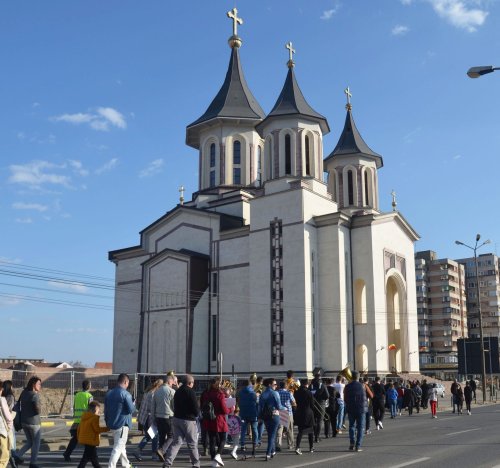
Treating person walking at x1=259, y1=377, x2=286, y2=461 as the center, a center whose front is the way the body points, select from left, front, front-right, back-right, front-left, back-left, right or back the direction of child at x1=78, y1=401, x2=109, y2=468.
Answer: back

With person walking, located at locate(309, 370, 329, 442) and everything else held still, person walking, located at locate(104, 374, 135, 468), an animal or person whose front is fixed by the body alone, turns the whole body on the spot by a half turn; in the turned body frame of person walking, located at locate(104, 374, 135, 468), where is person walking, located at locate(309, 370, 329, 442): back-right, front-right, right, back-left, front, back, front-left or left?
back

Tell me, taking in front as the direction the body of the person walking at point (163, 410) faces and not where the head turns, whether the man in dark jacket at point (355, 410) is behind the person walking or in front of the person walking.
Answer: in front

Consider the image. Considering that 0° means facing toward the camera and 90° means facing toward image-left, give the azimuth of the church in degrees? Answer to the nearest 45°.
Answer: approximately 315°

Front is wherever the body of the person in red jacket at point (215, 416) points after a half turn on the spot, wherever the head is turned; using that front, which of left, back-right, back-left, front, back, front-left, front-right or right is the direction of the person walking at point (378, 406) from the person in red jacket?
back

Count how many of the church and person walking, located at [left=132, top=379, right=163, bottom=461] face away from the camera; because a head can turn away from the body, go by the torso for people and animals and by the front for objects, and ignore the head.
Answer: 0

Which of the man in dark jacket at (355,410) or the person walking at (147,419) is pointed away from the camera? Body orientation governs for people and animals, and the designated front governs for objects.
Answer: the man in dark jacket

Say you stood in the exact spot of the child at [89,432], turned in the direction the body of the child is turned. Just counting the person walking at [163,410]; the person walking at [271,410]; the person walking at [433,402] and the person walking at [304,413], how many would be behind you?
0

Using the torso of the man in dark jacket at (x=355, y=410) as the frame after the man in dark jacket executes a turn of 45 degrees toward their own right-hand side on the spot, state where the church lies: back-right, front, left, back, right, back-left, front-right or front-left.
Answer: front-left

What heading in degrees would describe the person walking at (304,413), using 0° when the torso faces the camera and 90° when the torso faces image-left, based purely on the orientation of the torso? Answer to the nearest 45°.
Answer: approximately 225°
